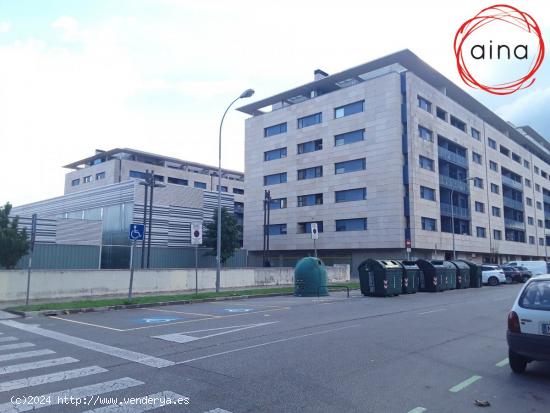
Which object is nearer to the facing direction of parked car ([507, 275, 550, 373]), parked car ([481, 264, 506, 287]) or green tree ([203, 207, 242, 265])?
the parked car

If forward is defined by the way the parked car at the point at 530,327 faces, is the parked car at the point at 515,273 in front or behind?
in front

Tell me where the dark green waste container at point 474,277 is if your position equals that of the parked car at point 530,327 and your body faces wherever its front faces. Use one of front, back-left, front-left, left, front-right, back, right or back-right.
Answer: front

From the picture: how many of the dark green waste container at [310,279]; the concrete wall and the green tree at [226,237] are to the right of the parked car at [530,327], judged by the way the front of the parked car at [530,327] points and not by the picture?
0

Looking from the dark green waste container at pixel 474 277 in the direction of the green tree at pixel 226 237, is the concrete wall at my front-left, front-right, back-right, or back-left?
front-left

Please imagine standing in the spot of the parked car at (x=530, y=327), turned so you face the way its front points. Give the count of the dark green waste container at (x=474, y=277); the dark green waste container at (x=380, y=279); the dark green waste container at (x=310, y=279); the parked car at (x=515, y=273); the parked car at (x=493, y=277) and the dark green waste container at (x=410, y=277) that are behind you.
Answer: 0

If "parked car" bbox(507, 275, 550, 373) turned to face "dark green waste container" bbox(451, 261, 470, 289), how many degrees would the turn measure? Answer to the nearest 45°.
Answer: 0° — it already faces it

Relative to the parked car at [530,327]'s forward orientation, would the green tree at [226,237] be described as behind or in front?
in front

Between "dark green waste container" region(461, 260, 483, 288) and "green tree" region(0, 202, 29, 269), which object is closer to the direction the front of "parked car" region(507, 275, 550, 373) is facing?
the dark green waste container

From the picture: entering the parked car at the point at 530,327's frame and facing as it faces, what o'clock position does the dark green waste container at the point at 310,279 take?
The dark green waste container is roughly at 11 o'clock from the parked car.

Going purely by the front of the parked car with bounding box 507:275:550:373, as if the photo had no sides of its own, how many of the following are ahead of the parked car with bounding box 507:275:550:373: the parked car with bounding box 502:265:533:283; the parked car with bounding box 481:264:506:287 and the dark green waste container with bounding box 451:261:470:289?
3

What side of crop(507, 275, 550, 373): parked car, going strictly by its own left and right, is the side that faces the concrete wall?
left

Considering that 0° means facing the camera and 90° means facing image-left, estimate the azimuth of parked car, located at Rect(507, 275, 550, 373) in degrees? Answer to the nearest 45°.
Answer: approximately 180°

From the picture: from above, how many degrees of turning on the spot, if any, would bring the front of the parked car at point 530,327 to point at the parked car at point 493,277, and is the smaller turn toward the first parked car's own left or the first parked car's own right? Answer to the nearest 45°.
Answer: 0° — it already faces it
